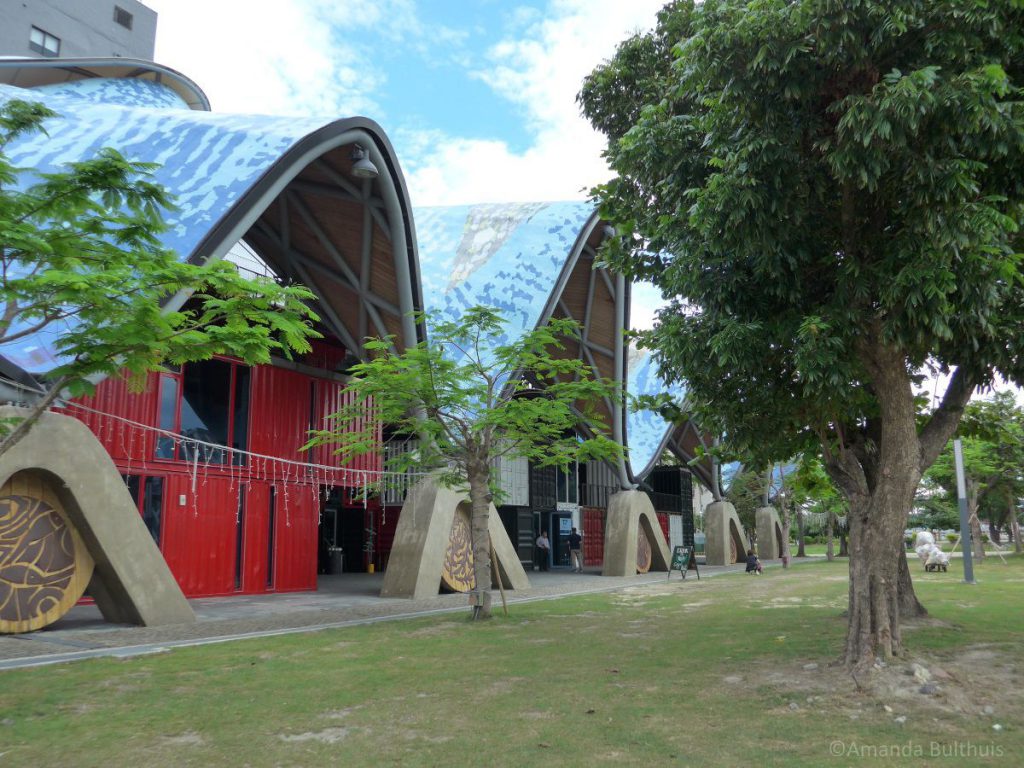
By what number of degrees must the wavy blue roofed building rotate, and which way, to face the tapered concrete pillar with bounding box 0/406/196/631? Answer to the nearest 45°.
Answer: approximately 45° to its right

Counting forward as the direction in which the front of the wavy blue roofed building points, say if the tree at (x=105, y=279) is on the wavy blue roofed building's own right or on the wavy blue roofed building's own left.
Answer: on the wavy blue roofed building's own right

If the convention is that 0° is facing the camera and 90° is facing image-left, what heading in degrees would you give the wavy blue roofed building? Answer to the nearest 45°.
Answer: approximately 315°

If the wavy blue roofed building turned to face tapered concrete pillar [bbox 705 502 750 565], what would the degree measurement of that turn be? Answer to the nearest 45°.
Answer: approximately 90° to its left

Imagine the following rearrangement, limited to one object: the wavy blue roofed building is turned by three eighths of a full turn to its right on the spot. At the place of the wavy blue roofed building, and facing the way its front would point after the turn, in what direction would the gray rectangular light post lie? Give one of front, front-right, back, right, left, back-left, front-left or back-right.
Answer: back

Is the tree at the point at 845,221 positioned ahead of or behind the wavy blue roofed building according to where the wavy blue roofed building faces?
ahead

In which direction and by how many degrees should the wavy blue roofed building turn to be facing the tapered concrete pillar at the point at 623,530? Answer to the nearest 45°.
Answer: approximately 90° to its left
